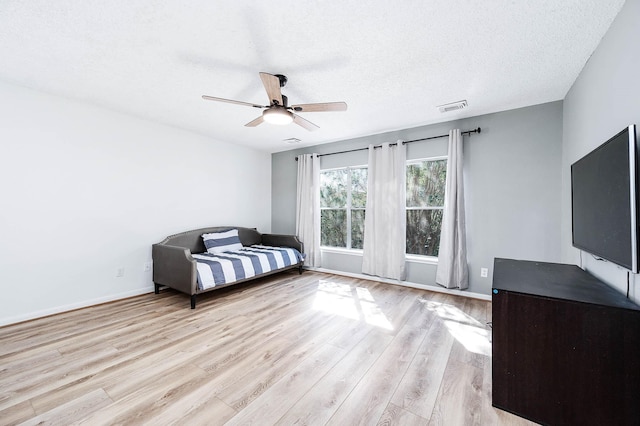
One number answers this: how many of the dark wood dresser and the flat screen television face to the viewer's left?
2

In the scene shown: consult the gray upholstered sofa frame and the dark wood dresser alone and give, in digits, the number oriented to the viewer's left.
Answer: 1

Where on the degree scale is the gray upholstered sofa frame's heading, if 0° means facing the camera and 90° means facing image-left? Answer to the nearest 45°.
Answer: approximately 315°

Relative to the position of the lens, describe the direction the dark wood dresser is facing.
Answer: facing to the left of the viewer

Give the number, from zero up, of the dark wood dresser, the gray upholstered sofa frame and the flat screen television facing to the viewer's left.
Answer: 2

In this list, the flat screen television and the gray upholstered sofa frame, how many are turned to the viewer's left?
1

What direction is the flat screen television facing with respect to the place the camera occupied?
facing to the left of the viewer

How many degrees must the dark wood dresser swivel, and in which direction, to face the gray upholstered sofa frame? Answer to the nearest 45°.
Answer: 0° — it already faces it

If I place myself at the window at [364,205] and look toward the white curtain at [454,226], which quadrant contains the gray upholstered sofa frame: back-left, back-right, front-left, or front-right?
back-right

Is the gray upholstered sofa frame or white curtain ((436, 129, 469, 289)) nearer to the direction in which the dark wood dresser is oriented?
the gray upholstered sofa frame

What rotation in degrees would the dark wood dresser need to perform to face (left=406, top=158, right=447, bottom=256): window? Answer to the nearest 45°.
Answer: approximately 45° to its right
